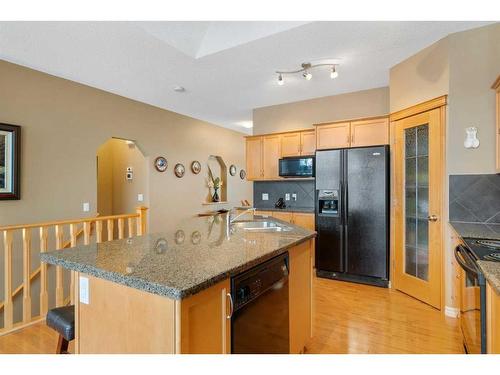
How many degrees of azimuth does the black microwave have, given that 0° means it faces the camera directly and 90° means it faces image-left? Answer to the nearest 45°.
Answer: approximately 0°

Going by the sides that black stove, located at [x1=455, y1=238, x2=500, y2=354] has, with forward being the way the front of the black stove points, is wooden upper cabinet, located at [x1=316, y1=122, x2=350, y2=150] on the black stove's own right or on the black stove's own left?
on the black stove's own right

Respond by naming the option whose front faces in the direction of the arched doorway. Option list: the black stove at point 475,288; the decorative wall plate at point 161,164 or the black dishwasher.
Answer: the black stove

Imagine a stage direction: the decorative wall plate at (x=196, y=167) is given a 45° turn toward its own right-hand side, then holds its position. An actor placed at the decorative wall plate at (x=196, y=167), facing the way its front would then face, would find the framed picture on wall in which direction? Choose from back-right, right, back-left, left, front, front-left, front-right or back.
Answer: front-right

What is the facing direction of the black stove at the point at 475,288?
to the viewer's left

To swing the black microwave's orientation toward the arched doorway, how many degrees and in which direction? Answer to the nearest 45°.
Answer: approximately 90° to its right

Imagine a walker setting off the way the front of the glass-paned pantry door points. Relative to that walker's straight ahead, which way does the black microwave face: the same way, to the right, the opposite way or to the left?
to the left

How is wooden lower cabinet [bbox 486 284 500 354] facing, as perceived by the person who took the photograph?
facing to the left of the viewer

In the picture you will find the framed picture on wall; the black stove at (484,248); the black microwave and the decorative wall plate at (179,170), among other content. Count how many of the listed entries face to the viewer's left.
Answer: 1

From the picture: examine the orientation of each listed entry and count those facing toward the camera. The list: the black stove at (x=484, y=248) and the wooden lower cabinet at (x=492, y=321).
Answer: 0

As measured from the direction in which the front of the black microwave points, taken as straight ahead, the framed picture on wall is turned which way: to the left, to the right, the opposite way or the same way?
to the left

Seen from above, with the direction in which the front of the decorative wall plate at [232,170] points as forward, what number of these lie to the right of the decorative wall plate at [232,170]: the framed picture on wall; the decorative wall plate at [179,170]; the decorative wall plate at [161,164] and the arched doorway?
4
